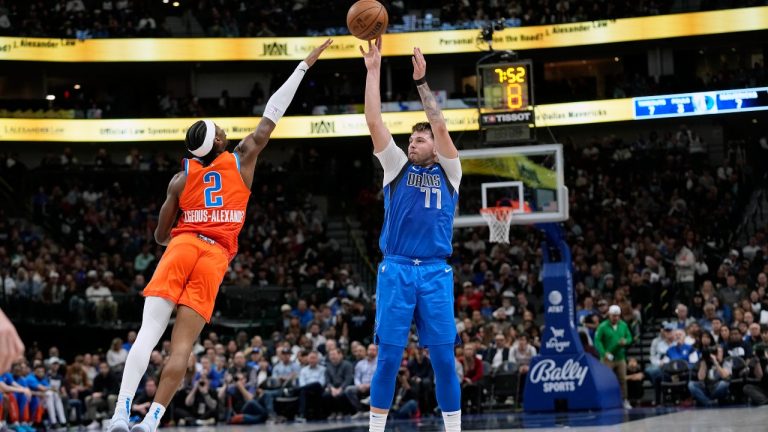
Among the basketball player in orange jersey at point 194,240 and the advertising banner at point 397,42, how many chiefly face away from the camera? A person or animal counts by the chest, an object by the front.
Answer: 1

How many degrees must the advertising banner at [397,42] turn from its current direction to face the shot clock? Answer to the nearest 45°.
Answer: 0° — it already faces it

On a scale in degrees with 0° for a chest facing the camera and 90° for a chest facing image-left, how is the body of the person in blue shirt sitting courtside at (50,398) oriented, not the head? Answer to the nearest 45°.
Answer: approximately 315°

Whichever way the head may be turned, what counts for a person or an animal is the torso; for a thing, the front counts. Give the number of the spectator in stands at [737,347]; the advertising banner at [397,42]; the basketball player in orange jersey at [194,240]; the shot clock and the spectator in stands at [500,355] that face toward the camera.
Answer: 4

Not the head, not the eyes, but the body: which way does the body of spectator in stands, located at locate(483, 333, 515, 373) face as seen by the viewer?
toward the camera

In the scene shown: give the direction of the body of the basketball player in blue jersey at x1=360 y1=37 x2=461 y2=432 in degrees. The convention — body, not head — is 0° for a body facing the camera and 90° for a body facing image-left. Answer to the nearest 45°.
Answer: approximately 0°

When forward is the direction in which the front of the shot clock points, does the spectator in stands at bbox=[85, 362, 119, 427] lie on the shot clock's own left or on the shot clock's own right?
on the shot clock's own right

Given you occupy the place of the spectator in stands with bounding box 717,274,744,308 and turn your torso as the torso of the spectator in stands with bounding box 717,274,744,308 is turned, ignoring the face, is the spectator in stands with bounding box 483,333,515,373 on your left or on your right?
on your right

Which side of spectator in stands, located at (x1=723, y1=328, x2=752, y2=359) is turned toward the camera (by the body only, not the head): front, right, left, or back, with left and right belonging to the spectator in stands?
front

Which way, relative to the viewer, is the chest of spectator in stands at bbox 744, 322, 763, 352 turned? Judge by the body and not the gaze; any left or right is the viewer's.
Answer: facing the viewer and to the left of the viewer

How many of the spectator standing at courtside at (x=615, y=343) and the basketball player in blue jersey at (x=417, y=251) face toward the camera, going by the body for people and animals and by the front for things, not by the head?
2

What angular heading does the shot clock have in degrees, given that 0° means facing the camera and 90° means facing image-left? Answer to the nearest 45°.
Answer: approximately 0°

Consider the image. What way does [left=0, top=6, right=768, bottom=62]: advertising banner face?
toward the camera
